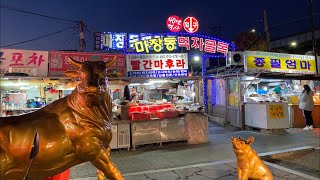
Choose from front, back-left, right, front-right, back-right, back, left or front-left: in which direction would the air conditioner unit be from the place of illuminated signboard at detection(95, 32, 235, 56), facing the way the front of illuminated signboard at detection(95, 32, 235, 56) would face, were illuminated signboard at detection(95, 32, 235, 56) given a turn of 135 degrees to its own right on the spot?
back-right

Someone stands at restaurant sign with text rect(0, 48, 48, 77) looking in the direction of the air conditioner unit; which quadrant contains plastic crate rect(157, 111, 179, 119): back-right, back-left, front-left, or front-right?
front-right

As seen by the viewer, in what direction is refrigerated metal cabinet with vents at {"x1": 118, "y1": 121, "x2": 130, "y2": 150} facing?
toward the camera

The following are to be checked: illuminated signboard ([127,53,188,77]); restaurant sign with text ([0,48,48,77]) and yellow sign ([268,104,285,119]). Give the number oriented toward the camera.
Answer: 3

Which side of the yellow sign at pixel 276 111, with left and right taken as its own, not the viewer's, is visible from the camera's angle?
front

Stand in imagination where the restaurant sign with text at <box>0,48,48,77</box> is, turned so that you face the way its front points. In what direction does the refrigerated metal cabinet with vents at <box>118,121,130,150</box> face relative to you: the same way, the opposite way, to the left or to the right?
the same way

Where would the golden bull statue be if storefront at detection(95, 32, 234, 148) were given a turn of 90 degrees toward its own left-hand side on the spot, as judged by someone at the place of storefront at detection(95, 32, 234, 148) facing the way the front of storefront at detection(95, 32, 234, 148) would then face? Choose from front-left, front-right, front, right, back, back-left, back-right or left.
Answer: right

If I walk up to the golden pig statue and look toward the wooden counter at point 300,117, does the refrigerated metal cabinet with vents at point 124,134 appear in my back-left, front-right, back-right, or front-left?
front-left

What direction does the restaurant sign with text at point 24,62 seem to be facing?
toward the camera

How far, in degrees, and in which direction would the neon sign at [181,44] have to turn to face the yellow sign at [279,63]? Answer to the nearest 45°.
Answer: approximately 90° to its left

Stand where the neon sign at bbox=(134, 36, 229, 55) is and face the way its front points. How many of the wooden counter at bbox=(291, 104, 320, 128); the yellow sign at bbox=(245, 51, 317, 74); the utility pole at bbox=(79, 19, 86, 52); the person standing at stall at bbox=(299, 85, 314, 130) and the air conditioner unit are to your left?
4

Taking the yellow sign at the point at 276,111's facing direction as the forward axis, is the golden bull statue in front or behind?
in front

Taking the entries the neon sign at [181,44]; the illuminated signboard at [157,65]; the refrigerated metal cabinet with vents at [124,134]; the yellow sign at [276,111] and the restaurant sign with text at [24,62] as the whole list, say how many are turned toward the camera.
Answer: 5

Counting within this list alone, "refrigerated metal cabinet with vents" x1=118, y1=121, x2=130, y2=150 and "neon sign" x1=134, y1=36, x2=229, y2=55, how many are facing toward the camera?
2

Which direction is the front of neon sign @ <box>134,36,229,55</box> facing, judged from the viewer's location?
facing the viewer

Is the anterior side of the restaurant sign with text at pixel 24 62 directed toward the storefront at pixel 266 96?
no

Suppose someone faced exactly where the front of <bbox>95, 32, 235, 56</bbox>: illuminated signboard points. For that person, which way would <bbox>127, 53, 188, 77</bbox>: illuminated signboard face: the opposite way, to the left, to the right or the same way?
the same way

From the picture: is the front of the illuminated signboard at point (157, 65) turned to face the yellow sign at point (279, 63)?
no

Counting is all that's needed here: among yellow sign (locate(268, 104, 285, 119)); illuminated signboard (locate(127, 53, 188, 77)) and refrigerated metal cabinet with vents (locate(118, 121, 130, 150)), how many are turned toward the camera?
3

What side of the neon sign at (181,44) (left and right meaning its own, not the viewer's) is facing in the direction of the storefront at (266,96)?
left
